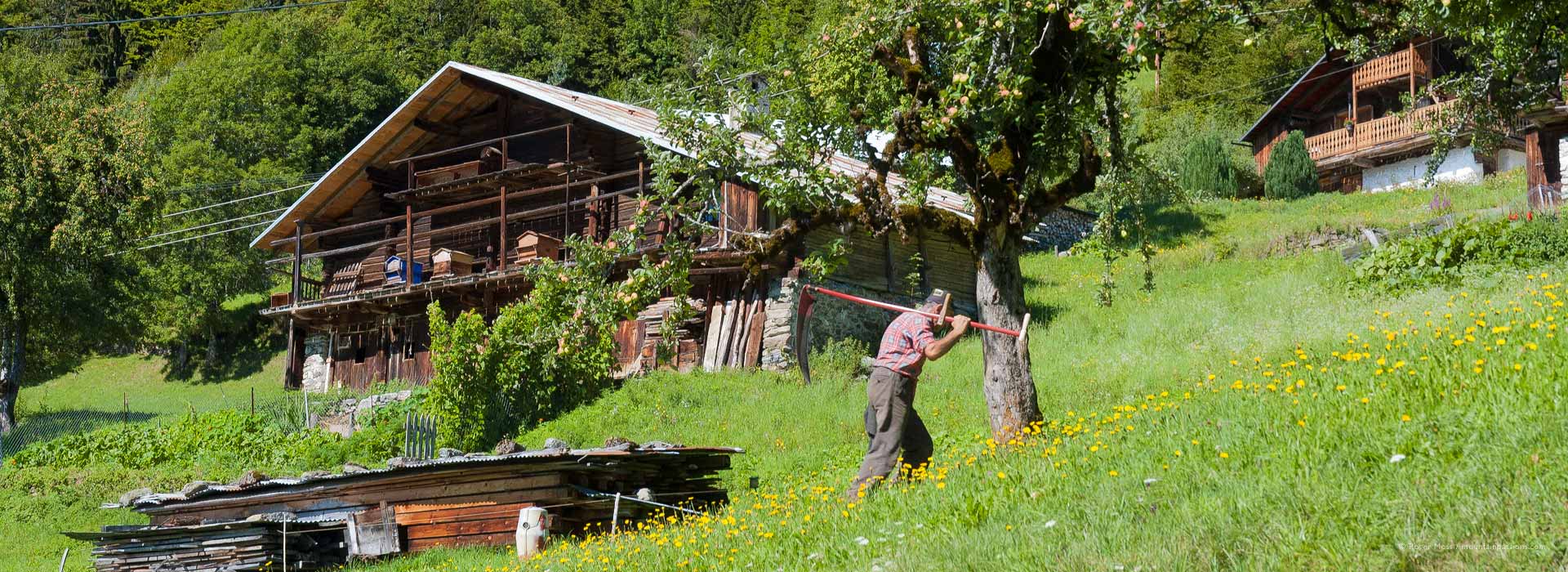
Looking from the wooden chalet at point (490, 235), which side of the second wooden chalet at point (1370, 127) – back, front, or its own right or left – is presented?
front

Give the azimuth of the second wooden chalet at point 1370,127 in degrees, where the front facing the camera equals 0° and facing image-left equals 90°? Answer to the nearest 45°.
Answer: approximately 45°

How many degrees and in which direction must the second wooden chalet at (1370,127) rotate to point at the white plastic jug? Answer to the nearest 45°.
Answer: approximately 45° to its left

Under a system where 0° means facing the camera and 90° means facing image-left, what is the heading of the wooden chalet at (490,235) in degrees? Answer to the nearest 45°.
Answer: approximately 45°

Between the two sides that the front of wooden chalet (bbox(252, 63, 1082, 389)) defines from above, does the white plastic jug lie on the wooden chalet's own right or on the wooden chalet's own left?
on the wooden chalet's own left

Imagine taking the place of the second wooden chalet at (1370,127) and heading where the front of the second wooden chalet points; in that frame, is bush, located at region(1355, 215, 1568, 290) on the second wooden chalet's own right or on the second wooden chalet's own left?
on the second wooden chalet's own left

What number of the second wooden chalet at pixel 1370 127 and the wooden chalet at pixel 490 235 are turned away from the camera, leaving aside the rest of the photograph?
0

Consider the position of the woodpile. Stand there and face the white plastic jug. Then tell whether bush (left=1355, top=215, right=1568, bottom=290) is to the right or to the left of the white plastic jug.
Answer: left

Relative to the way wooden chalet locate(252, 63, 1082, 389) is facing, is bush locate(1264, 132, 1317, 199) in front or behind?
behind

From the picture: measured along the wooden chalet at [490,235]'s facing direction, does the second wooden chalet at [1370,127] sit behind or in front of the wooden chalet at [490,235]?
behind
